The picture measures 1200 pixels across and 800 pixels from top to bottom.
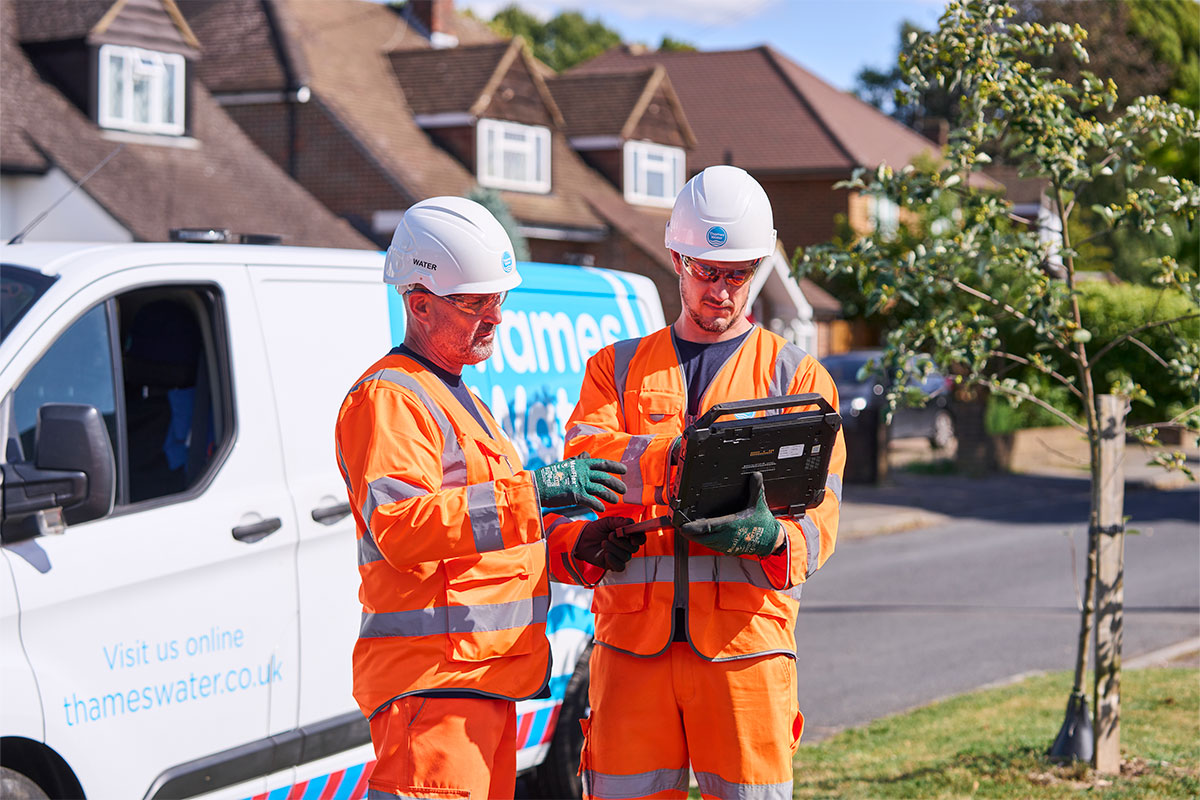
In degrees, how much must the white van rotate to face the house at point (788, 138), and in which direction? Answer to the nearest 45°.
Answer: approximately 135° to its right

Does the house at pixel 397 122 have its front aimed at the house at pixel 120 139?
no

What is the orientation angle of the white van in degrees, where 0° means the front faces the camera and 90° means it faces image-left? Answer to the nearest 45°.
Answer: approximately 45°

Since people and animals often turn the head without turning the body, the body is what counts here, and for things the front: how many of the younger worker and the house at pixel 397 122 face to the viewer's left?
0

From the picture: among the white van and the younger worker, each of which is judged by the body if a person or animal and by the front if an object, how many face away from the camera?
0

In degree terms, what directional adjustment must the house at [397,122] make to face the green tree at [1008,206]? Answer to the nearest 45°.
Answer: approximately 45° to its right

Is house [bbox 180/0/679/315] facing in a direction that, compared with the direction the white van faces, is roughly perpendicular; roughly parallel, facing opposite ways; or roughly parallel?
roughly perpendicular

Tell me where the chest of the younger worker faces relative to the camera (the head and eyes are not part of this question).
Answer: toward the camera

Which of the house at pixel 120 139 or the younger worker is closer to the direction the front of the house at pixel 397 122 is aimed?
the younger worker

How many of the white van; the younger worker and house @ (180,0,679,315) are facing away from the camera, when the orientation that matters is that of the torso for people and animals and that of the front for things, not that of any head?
0

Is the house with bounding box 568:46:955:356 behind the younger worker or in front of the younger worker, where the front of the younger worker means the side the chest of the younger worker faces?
behind

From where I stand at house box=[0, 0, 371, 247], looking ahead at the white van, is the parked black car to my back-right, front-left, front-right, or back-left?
front-left

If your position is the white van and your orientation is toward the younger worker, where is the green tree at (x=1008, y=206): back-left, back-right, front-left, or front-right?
front-left

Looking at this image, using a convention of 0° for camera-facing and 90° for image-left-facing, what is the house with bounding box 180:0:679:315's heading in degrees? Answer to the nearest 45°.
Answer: approximately 315°

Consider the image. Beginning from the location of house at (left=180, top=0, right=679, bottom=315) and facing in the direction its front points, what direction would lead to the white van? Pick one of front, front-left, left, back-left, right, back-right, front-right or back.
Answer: front-right

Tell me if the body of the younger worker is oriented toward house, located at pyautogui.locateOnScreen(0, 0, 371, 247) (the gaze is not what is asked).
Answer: no

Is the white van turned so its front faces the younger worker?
no
